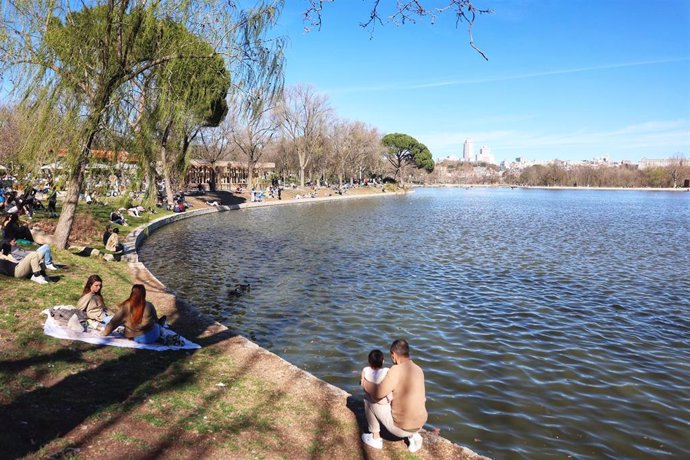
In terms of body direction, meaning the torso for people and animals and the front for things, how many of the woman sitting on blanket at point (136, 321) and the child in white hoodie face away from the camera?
2

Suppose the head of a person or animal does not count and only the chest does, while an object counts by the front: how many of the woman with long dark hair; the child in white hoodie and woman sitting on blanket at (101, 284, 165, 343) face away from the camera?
2

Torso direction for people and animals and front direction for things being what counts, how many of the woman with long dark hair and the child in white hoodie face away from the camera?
1

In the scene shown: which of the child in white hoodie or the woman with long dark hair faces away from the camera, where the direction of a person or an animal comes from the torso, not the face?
the child in white hoodie

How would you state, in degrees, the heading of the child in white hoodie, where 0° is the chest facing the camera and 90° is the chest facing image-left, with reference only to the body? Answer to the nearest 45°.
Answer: approximately 180°

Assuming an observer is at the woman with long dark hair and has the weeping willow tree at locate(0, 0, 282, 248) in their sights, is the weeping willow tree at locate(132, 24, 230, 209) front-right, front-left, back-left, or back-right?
front-right

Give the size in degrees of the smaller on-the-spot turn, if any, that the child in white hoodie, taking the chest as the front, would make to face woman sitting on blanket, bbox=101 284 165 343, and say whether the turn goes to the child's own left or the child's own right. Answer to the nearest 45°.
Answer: approximately 45° to the child's own left

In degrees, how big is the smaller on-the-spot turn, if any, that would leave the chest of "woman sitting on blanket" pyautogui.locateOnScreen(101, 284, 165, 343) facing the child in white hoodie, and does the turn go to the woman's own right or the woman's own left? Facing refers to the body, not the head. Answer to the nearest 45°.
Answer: approximately 135° to the woman's own right

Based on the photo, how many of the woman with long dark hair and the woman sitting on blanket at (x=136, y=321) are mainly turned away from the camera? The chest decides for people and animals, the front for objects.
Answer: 1

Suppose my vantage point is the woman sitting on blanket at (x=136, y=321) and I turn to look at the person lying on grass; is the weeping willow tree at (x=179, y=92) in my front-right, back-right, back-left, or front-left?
front-right

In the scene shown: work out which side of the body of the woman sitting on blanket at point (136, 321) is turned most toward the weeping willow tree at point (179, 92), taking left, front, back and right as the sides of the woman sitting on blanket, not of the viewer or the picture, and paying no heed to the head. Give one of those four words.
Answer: front

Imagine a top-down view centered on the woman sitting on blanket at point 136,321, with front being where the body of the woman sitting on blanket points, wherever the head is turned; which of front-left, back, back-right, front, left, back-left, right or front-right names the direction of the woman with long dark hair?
front-left

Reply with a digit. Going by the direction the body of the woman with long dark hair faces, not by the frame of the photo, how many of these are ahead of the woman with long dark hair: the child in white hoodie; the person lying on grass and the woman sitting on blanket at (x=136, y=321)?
2

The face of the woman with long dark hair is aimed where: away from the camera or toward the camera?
toward the camera

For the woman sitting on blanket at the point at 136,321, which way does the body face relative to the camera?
away from the camera

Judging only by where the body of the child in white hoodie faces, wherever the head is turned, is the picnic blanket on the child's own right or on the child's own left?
on the child's own left

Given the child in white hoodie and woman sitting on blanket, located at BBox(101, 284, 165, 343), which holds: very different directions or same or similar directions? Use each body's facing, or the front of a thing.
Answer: same or similar directions
